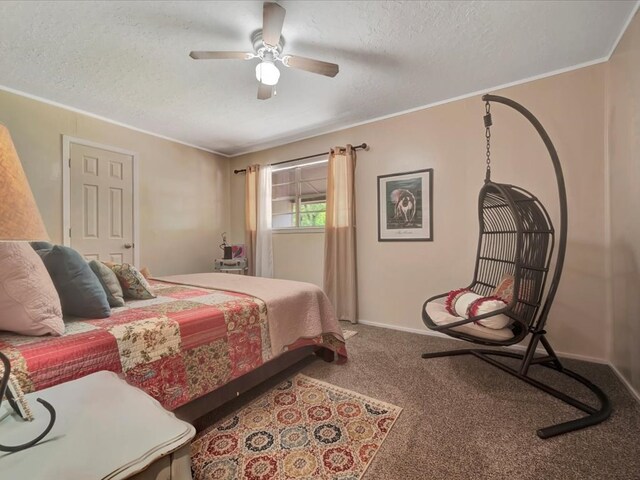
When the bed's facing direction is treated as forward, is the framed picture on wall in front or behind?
in front

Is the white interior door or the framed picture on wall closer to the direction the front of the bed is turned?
the framed picture on wall

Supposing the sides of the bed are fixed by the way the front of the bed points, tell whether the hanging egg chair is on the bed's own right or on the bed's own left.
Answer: on the bed's own right

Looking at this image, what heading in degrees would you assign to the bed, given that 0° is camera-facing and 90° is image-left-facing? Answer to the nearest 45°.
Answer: approximately 225°

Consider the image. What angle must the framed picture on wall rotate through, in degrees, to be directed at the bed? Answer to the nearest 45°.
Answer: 0° — it already faces it

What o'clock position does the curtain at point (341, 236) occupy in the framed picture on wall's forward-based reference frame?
The curtain is roughly at 2 o'clock from the framed picture on wall.

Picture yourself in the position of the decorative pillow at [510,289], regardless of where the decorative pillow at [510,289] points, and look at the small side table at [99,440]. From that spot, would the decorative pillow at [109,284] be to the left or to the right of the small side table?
right

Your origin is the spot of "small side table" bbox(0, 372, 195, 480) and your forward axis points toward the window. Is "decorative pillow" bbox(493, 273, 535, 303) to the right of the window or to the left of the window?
right
